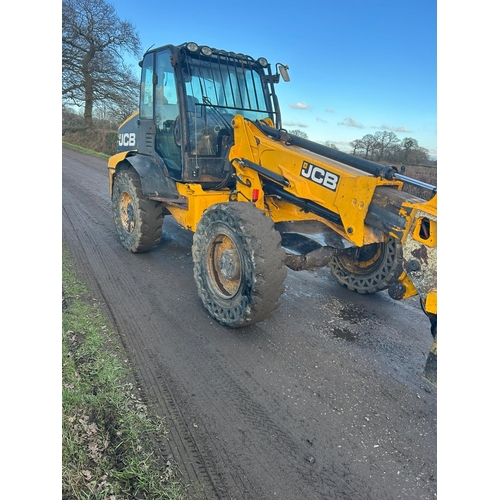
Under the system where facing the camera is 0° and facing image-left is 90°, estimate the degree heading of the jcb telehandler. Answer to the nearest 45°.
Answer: approximately 315°
